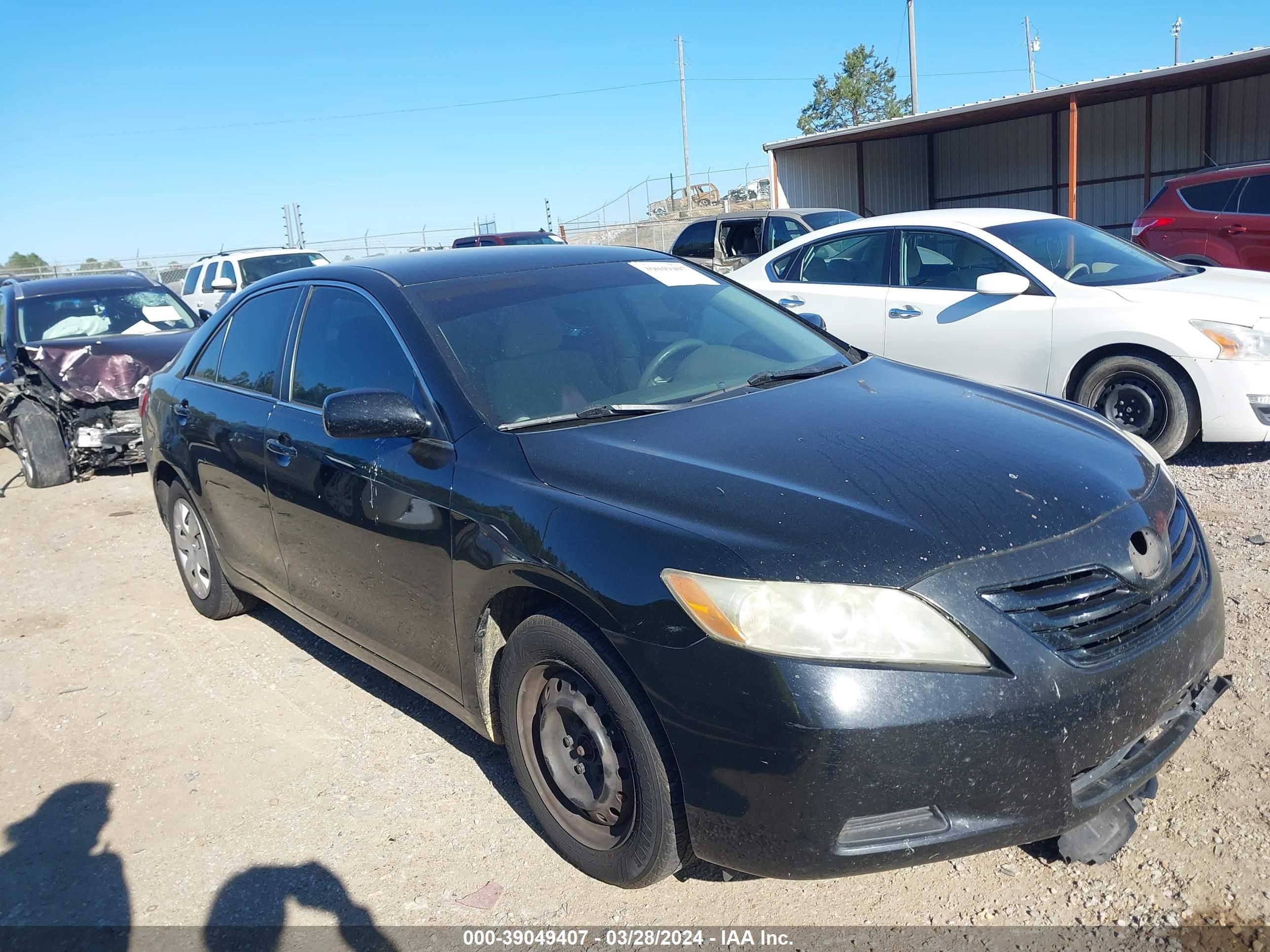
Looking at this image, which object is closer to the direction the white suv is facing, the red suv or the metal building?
the red suv

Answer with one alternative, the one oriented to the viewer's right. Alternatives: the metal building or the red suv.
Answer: the red suv

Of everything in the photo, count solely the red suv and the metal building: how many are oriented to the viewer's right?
1

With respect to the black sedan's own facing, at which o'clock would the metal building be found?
The metal building is roughly at 8 o'clock from the black sedan.

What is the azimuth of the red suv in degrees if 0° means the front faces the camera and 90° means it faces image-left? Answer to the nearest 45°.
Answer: approximately 270°

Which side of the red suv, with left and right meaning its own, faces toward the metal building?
left

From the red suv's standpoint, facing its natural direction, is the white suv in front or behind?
behind

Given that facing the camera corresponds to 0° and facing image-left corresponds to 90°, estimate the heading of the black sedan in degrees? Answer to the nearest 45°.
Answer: approximately 315°

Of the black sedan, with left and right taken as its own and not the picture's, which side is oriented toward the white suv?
back

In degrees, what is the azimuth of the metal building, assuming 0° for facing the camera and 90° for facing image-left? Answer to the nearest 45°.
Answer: approximately 45°
